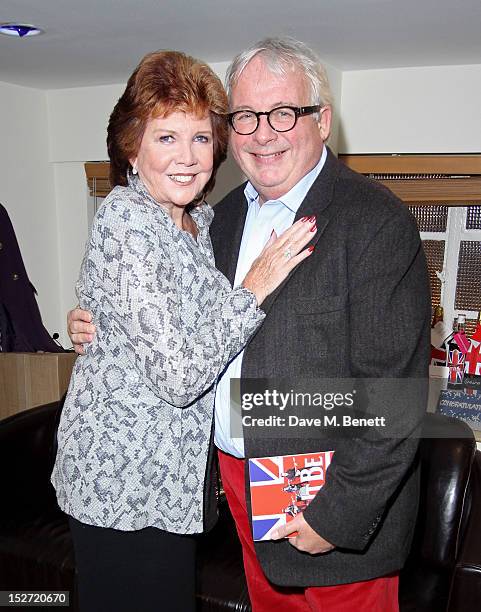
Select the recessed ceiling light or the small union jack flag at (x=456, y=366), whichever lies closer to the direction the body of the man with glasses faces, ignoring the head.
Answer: the recessed ceiling light

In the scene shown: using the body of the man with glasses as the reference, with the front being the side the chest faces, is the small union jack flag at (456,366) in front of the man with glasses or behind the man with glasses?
behind

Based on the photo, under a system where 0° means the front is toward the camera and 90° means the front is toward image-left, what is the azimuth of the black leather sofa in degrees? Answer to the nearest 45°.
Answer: approximately 0°

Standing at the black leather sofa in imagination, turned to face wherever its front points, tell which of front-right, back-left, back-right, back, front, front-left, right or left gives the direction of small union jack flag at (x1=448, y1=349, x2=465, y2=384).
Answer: back-left

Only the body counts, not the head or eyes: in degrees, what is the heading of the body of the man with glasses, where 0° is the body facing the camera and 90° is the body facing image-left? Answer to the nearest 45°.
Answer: approximately 45°

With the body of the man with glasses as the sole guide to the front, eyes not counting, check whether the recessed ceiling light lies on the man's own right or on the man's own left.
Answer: on the man's own right
